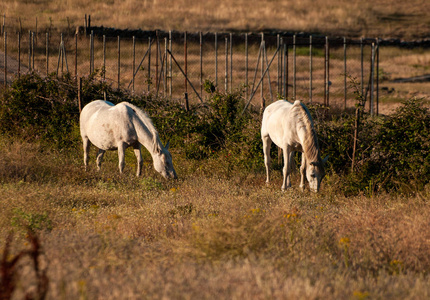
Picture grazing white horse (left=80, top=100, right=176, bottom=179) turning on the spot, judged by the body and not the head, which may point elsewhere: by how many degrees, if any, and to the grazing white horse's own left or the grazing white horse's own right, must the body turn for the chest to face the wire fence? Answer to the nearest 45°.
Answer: approximately 135° to the grazing white horse's own left

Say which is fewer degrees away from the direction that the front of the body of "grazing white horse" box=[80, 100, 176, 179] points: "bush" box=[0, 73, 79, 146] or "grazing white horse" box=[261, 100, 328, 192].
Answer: the grazing white horse

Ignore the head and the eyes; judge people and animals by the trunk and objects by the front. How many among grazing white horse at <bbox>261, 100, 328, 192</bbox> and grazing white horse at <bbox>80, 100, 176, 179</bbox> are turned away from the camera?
0

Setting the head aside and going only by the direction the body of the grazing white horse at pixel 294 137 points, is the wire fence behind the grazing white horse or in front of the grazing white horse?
behind

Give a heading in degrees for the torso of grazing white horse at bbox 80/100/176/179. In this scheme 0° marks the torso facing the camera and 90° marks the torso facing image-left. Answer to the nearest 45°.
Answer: approximately 315°

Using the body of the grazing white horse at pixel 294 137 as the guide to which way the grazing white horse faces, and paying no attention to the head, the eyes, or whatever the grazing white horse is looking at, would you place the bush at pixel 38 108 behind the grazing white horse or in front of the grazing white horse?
behind

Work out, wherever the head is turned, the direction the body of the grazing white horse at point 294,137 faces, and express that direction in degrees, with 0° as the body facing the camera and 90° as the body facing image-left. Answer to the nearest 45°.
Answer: approximately 315°
